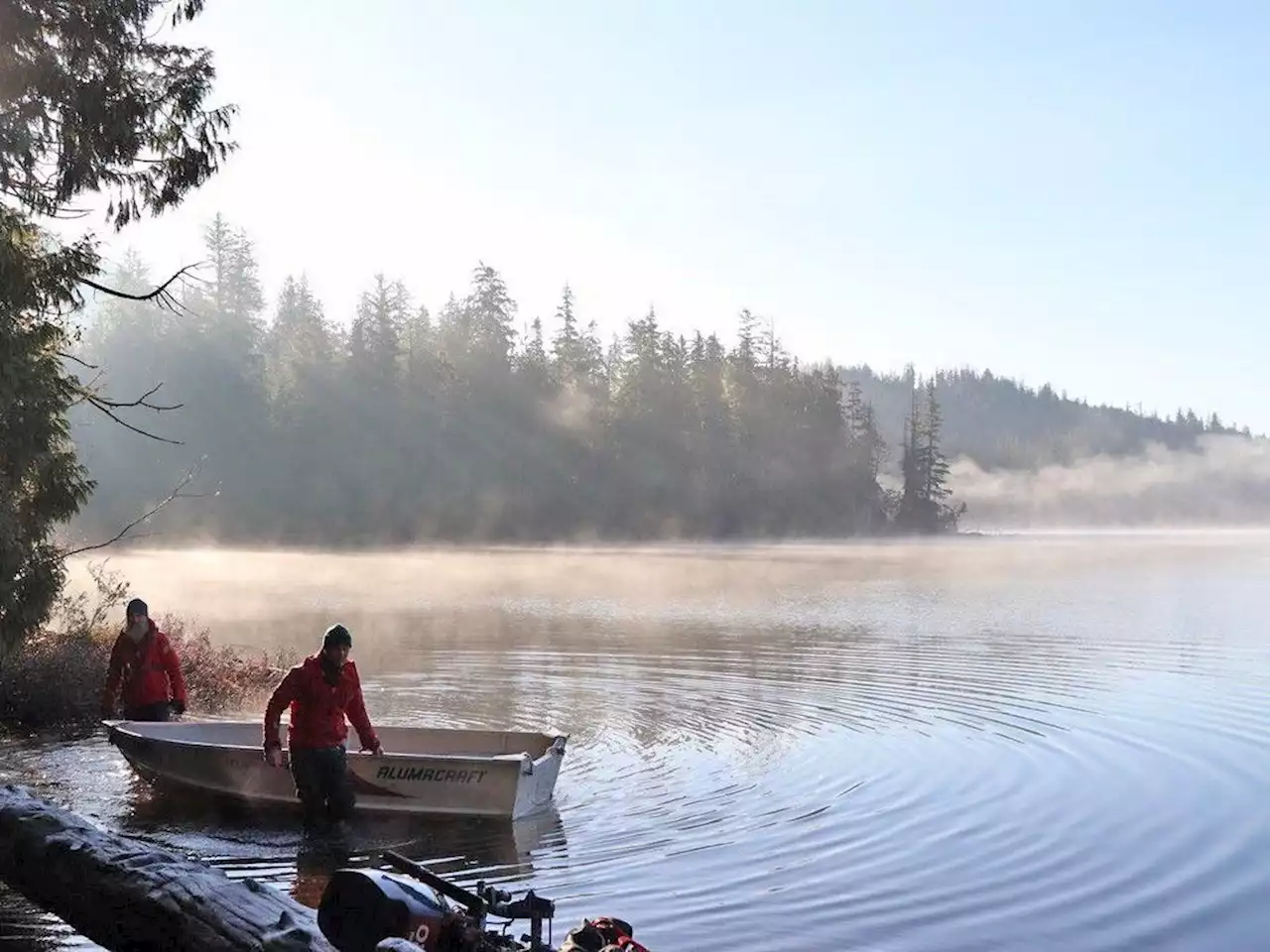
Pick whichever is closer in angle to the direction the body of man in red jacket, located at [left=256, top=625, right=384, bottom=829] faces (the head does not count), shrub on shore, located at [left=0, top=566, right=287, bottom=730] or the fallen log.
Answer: the fallen log

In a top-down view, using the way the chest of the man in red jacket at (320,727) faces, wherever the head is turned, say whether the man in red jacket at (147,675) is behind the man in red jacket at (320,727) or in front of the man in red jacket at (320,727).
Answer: behind

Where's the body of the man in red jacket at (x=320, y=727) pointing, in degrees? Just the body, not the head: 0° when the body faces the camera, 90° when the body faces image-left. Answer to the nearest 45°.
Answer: approximately 315°

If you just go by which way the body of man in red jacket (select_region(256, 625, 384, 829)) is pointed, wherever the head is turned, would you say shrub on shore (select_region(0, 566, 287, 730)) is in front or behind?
behind

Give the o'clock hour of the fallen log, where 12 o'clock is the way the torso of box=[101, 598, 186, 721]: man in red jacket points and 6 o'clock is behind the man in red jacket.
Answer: The fallen log is roughly at 12 o'clock from the man in red jacket.

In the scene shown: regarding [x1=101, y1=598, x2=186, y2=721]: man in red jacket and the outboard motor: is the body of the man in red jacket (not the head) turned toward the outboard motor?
yes

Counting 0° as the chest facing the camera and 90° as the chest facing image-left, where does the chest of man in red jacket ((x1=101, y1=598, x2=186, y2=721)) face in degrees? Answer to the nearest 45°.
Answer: approximately 0°

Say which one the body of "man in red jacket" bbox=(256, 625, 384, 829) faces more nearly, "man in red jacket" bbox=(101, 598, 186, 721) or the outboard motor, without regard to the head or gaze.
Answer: the outboard motor

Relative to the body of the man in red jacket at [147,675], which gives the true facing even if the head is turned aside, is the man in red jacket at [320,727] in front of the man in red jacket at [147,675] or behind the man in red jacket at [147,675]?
in front

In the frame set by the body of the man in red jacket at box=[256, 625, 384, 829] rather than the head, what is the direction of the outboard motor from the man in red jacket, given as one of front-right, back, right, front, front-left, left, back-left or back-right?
front-right
